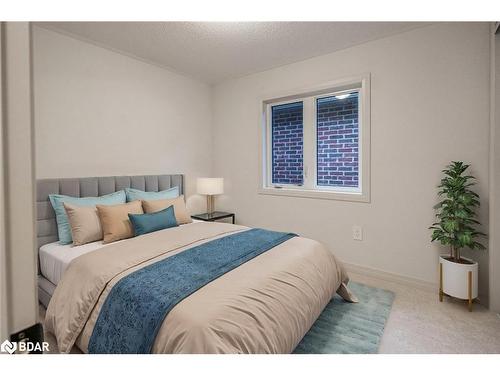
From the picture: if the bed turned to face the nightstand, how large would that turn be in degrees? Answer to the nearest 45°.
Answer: approximately 135° to its left

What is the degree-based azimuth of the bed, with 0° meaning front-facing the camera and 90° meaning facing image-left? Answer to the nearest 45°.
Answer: approximately 315°

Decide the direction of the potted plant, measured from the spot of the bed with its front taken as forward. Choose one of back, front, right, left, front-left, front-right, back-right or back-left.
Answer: front-left

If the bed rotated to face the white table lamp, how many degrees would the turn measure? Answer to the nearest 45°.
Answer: approximately 135° to its left

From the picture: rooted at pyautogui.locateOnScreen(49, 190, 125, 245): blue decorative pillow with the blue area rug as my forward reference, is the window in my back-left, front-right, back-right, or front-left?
front-left

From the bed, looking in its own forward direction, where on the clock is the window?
The window is roughly at 9 o'clock from the bed.
